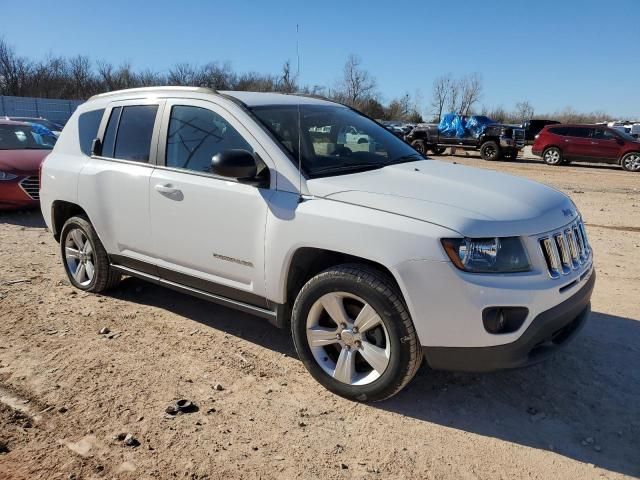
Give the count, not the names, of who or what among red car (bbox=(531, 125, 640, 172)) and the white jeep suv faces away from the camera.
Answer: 0

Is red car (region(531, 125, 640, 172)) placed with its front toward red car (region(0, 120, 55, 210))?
no

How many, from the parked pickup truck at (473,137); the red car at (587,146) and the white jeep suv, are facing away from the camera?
0

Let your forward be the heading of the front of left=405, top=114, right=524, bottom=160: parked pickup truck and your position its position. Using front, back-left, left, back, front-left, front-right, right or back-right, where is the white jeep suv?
front-right

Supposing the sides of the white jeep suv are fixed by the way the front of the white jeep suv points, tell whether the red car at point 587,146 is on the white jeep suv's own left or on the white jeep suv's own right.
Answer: on the white jeep suv's own left

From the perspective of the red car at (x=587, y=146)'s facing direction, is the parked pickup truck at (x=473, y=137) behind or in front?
behind

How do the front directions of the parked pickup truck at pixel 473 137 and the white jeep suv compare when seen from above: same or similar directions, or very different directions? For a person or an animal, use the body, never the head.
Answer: same or similar directions

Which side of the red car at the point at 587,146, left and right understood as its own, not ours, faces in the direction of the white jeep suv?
right

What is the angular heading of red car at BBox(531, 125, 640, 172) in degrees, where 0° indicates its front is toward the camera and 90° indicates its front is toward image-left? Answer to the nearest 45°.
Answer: approximately 270°

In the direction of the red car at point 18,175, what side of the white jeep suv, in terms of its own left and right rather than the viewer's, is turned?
back

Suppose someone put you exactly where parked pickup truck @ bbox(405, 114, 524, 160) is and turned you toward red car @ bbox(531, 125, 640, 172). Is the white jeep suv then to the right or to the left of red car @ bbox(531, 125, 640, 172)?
right

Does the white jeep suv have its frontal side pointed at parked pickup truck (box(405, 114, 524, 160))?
no

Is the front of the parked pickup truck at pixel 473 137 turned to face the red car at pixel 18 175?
no

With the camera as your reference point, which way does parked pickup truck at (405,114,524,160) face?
facing the viewer and to the right of the viewer
